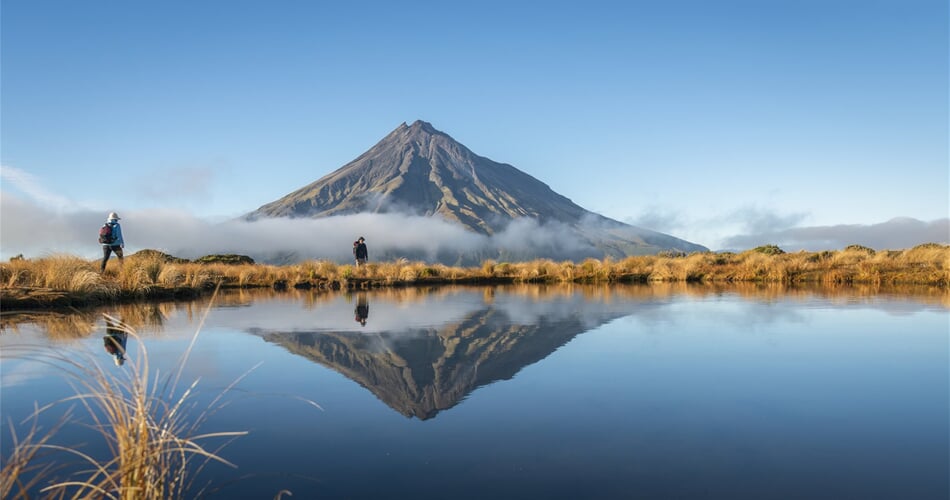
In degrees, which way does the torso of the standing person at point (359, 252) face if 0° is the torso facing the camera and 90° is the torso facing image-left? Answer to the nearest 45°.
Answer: approximately 0°

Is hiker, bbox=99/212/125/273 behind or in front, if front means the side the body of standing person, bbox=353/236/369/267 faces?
in front
